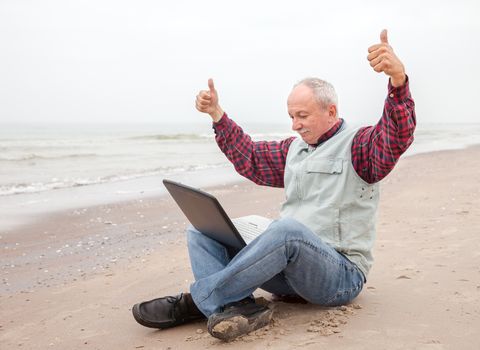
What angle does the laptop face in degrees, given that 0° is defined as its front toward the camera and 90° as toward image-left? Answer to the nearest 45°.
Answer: approximately 225°

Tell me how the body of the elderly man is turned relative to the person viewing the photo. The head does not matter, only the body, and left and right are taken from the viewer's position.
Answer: facing the viewer and to the left of the viewer
